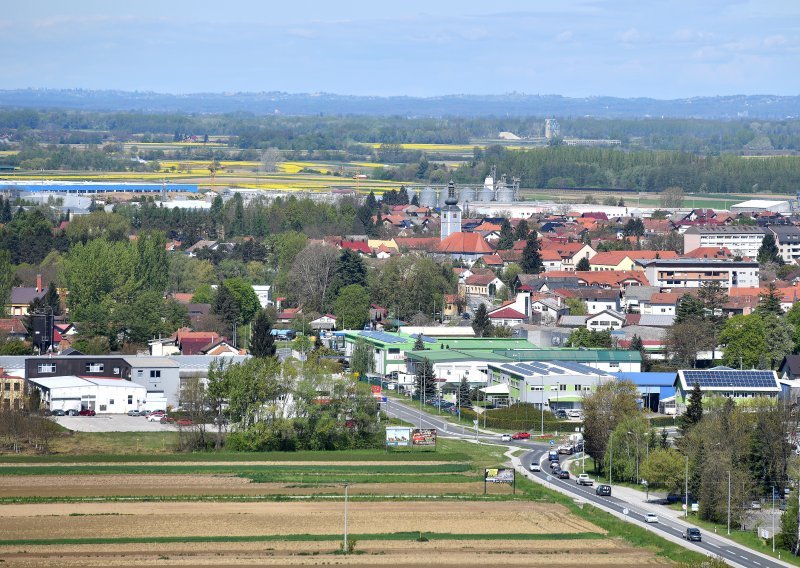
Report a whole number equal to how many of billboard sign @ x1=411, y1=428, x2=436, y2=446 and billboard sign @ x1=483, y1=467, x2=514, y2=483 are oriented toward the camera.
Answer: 2

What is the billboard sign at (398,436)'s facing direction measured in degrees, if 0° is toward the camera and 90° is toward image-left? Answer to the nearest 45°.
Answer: approximately 0°

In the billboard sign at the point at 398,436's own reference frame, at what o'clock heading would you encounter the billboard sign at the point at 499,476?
the billboard sign at the point at 499,476 is roughly at 11 o'clock from the billboard sign at the point at 398,436.

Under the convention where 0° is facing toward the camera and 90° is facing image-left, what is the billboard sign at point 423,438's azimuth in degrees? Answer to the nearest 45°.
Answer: approximately 0°

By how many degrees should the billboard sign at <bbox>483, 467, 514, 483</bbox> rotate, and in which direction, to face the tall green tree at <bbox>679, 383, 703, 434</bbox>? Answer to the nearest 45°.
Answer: approximately 135° to its left

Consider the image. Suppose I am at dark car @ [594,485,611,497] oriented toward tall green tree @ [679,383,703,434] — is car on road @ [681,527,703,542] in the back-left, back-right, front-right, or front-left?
back-right

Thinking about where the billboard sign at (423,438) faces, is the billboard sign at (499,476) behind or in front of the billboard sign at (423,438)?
in front

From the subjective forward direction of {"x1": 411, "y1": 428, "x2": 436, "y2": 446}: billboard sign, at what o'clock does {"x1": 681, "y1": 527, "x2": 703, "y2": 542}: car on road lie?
The car on road is roughly at 11 o'clock from the billboard sign.

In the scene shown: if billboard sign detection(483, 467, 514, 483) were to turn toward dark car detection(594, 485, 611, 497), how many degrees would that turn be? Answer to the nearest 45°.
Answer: approximately 90° to its left

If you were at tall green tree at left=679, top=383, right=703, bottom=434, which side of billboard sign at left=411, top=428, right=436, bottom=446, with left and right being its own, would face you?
left

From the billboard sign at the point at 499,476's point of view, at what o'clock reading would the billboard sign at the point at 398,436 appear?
the billboard sign at the point at 398,436 is roughly at 5 o'clock from the billboard sign at the point at 499,476.

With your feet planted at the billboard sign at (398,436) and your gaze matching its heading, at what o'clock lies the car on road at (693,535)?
The car on road is roughly at 11 o'clock from the billboard sign.

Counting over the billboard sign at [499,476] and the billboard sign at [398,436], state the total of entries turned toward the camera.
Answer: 2
